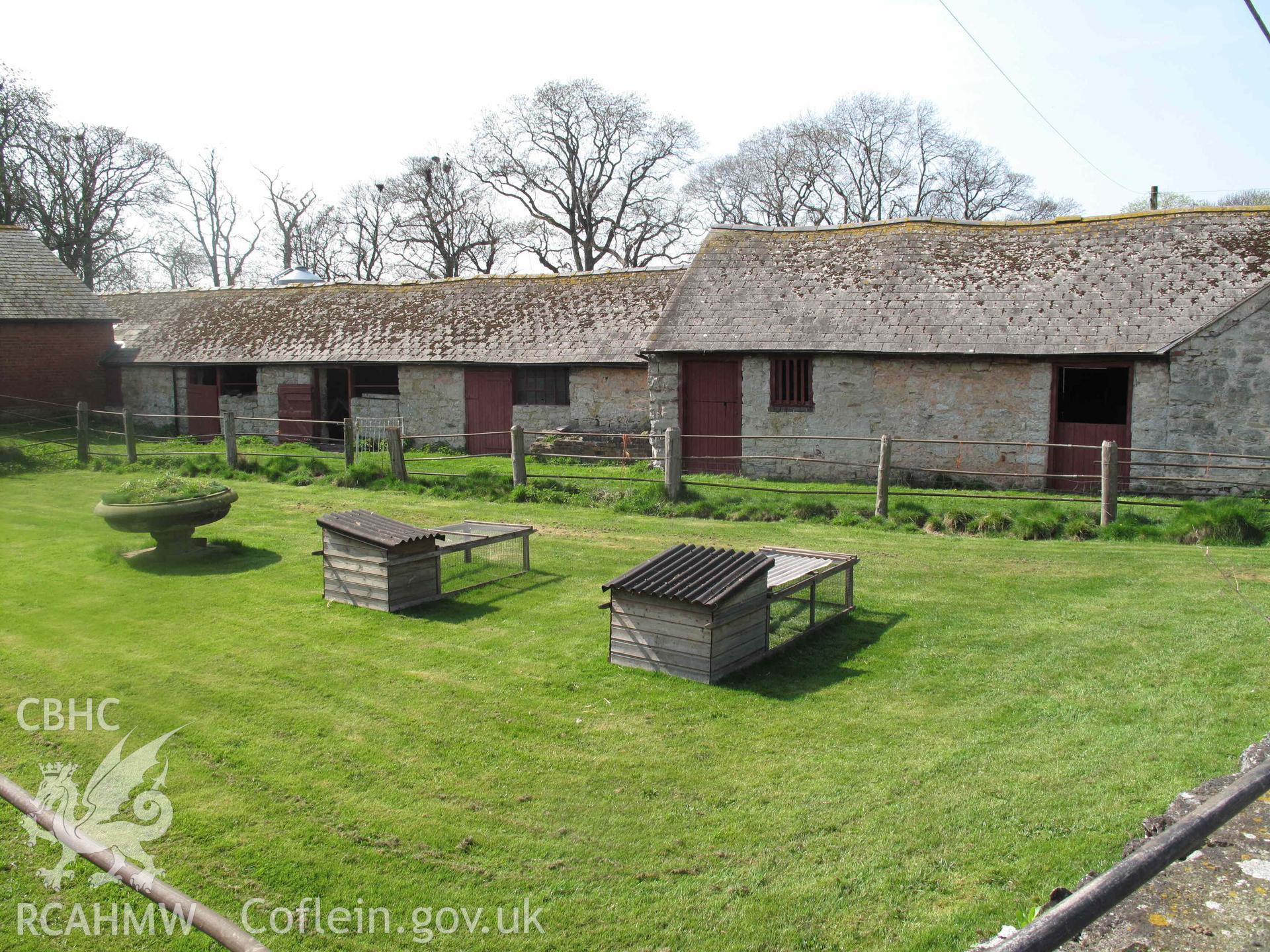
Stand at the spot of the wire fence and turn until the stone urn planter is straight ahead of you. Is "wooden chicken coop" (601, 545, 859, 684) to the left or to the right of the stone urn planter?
left

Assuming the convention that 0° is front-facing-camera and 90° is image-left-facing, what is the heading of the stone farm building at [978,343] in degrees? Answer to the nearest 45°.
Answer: approximately 0°

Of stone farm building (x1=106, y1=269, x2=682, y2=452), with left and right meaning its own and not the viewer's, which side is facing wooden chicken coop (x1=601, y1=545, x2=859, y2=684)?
front

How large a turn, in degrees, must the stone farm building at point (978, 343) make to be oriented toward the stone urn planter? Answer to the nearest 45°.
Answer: approximately 45° to its right

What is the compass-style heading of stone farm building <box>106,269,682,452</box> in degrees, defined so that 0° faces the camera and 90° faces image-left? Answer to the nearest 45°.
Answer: approximately 0°

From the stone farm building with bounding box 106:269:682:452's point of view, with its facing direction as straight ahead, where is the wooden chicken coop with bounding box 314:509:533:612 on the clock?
The wooden chicken coop is roughly at 12 o'clock from the stone farm building.

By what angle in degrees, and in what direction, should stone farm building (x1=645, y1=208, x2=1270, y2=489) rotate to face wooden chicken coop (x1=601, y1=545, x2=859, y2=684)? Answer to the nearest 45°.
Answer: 0° — it already faces it

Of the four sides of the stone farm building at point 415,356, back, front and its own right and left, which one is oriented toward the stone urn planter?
front

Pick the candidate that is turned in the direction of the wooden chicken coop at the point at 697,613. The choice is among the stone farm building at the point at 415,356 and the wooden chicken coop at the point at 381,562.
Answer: the stone farm building

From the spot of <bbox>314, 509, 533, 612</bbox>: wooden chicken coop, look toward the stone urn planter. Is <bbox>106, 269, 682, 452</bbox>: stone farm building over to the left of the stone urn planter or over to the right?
right
